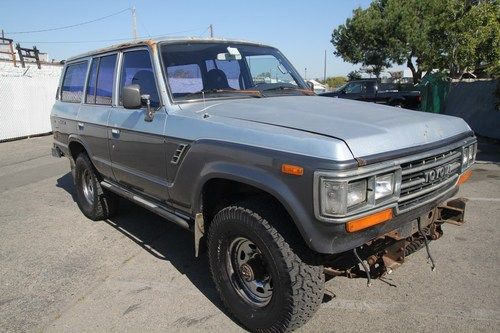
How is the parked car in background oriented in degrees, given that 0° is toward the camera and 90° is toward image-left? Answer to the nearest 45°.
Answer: approximately 90°

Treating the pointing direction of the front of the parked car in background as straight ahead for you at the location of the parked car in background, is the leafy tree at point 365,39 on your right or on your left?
on your right

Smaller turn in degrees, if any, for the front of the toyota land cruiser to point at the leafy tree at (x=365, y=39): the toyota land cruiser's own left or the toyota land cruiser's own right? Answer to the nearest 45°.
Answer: approximately 135° to the toyota land cruiser's own left

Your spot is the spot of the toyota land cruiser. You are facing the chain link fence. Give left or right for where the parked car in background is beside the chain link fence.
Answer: right

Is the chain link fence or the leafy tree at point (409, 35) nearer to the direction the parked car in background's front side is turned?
the chain link fence

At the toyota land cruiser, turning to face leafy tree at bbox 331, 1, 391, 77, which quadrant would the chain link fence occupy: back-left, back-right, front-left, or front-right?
front-left

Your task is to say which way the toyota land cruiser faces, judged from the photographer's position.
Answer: facing the viewer and to the right of the viewer

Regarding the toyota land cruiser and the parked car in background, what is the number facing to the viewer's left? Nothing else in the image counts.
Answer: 1

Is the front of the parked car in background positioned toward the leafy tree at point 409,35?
no

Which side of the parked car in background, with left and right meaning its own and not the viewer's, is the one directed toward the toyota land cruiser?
left

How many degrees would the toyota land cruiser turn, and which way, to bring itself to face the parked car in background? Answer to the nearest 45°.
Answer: approximately 135° to its left

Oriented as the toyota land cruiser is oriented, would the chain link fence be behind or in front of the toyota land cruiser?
behind

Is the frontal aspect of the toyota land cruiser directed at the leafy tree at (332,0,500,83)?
no
